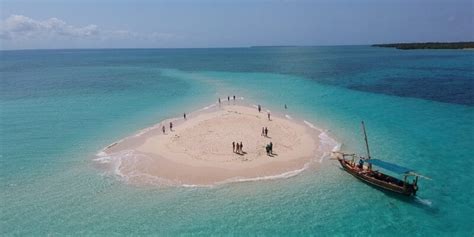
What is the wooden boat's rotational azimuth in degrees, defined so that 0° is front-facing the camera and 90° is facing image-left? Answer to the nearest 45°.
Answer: approximately 135°

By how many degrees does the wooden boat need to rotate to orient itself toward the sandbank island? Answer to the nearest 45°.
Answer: approximately 45° to its left
